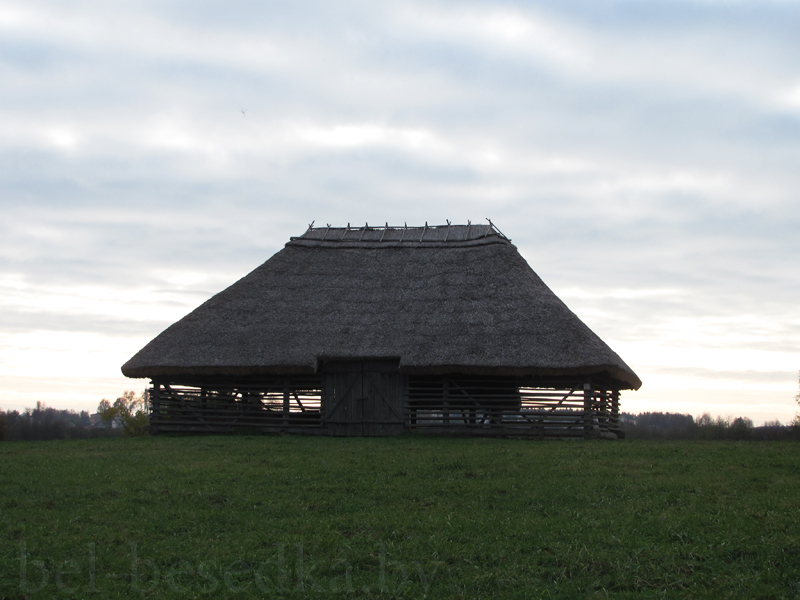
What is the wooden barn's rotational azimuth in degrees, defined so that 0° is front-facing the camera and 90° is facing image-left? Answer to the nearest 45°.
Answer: approximately 0°
